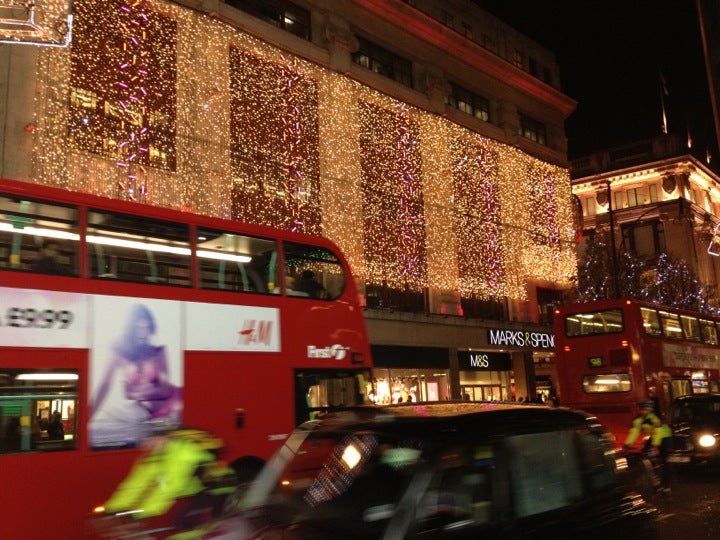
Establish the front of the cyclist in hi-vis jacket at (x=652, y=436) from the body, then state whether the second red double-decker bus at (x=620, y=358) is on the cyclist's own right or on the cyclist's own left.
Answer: on the cyclist's own right

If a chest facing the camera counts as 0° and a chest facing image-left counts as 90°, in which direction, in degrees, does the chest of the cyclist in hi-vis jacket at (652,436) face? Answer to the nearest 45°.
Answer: approximately 45°

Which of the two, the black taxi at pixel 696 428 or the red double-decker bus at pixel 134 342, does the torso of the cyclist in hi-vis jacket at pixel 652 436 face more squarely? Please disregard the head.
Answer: the red double-decker bus

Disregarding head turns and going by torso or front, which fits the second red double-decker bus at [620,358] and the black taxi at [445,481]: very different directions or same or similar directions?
very different directions

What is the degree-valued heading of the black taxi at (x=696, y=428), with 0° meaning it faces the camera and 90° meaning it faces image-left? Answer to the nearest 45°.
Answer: approximately 45°

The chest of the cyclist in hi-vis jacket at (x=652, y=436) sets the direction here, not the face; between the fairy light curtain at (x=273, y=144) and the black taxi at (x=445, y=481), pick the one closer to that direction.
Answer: the black taxi
